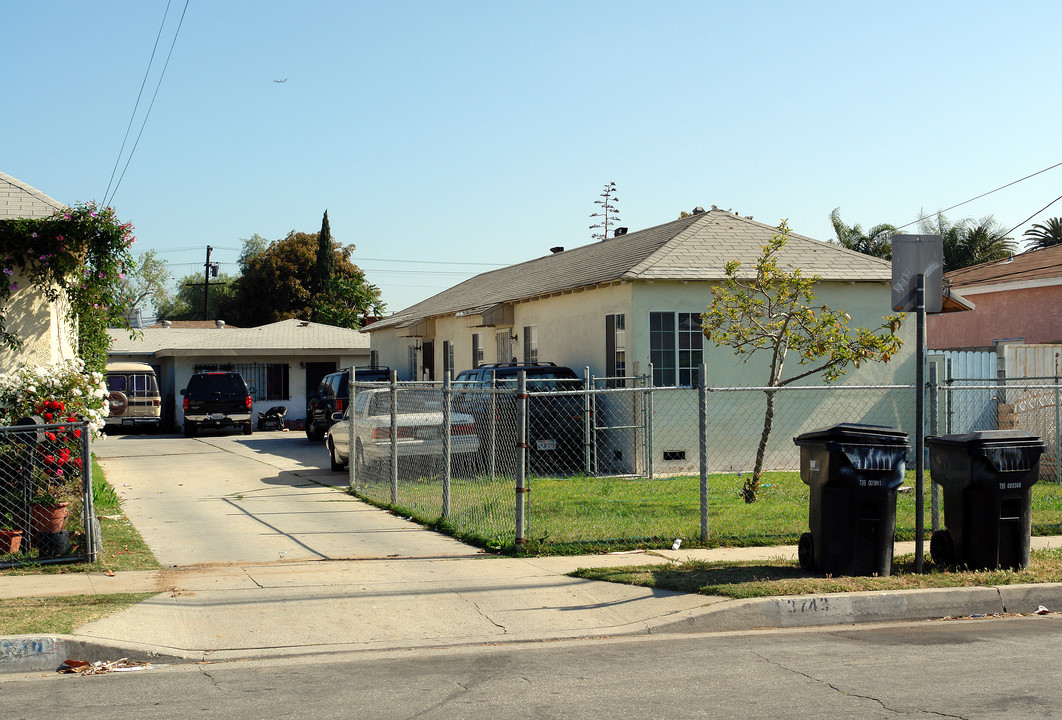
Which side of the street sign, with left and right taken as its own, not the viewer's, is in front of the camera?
back

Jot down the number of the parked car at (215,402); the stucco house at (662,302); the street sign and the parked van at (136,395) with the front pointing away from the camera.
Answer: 3

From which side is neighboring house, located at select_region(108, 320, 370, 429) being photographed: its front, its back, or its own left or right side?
front

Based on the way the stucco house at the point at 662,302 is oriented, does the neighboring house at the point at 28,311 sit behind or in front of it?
in front

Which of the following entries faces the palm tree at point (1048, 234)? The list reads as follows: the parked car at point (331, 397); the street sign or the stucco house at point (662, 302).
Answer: the street sign

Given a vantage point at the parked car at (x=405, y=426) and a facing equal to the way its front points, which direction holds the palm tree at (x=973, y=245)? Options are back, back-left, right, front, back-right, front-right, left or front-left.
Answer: right

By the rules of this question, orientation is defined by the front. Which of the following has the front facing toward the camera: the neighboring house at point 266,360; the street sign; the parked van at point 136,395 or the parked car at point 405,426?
the neighboring house

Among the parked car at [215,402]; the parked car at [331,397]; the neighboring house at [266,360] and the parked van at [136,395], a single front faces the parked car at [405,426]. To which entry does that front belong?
the neighboring house

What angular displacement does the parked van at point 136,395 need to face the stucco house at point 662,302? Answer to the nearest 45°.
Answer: approximately 135° to its right

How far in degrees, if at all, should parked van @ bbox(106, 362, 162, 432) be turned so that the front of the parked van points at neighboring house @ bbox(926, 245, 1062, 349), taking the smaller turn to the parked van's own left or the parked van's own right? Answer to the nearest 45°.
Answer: approximately 135° to the parked van's own right

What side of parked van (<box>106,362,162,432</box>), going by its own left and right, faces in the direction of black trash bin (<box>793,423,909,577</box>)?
back

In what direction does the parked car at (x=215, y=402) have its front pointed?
away from the camera

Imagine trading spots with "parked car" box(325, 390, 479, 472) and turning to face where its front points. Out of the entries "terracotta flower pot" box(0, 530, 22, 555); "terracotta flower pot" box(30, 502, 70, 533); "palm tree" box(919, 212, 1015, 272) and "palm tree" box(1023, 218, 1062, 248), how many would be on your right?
2

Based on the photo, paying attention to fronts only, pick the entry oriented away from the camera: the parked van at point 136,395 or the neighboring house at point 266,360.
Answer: the parked van

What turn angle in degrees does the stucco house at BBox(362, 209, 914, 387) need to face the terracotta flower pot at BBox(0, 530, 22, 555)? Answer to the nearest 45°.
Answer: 0° — it already faces it

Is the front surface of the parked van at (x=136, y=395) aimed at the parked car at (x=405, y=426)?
no

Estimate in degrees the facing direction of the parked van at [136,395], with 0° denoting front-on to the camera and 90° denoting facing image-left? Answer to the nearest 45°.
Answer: approximately 180°

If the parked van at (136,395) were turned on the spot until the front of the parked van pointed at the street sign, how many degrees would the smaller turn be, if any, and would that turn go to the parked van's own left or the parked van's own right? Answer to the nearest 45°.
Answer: approximately 180°
